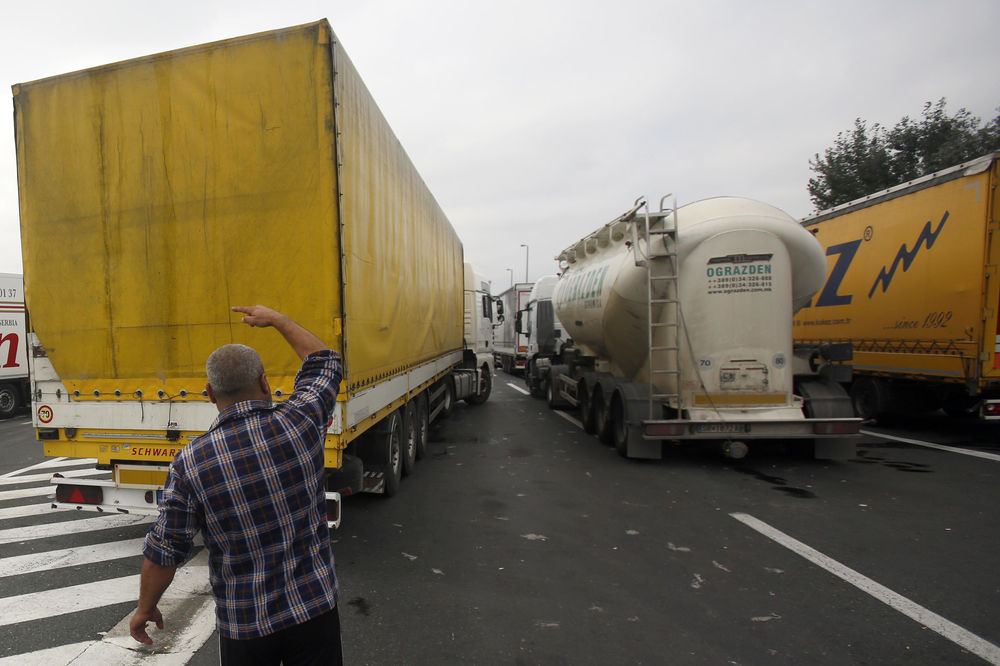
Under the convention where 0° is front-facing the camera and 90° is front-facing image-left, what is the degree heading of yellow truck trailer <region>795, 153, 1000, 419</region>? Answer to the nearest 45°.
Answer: approximately 135°

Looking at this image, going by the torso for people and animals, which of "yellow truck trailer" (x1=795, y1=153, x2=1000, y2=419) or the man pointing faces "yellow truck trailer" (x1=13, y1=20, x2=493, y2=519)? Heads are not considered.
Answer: the man pointing

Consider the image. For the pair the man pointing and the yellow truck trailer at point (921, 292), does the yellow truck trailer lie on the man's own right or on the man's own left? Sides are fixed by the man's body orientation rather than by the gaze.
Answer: on the man's own right

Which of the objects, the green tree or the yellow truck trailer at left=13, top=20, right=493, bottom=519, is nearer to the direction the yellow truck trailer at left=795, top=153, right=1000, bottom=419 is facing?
the green tree

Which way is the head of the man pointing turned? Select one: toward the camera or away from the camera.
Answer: away from the camera

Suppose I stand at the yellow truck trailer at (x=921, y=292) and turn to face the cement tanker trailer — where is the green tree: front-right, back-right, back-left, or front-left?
back-right

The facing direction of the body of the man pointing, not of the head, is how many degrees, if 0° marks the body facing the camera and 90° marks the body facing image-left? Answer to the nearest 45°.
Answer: approximately 180°

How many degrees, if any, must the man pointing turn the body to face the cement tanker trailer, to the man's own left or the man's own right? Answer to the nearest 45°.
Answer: approximately 45° to the man's own right

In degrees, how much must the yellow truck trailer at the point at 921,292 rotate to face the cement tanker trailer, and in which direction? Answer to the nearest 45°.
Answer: approximately 90° to its left

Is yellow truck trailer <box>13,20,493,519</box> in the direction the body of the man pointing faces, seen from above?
yes

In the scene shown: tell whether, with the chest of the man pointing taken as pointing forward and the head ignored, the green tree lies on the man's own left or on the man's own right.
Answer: on the man's own right
